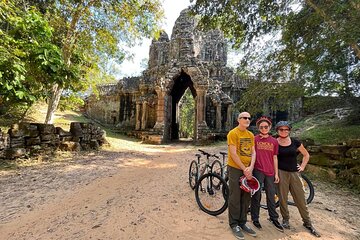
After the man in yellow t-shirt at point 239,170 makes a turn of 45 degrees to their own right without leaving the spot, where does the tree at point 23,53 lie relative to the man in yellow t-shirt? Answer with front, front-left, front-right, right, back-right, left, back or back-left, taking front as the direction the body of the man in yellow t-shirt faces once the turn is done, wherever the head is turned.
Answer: right

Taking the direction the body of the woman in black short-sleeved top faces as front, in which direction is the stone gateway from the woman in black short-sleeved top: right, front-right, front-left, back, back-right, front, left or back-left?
back-right

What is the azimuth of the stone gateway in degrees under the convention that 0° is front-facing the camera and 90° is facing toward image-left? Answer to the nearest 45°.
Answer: approximately 0°

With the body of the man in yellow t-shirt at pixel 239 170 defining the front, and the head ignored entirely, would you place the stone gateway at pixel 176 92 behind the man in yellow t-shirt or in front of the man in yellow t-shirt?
behind

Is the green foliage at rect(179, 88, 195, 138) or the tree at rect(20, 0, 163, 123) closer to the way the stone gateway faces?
the tree

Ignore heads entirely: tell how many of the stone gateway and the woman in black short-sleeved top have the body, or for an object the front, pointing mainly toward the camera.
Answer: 2

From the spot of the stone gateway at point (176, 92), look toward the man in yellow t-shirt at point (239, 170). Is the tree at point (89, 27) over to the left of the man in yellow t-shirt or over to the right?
right

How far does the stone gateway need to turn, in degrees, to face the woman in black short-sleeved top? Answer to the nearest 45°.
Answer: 0° — it already faces them

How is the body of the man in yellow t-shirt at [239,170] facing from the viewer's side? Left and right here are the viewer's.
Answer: facing the viewer and to the right of the viewer
